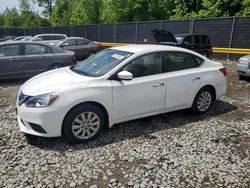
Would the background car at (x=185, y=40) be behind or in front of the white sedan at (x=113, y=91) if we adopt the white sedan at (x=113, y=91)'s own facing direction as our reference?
behind

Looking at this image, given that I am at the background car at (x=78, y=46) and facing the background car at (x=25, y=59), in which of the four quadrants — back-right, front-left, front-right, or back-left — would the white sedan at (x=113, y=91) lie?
front-left

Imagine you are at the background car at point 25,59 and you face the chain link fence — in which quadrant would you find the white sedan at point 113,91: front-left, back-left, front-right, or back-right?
back-right

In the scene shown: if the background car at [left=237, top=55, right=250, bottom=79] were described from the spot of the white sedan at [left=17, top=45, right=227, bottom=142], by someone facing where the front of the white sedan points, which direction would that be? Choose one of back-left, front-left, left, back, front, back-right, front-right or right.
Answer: back

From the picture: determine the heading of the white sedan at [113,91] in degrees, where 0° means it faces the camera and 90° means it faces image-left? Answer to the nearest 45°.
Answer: approximately 45°

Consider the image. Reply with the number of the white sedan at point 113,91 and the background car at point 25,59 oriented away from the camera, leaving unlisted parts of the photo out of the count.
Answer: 0

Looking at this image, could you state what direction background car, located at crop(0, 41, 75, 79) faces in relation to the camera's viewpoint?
facing to the left of the viewer

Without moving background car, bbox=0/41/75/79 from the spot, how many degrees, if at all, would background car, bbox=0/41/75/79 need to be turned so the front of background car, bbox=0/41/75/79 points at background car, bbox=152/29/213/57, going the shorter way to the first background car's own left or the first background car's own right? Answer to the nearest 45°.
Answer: approximately 180°
